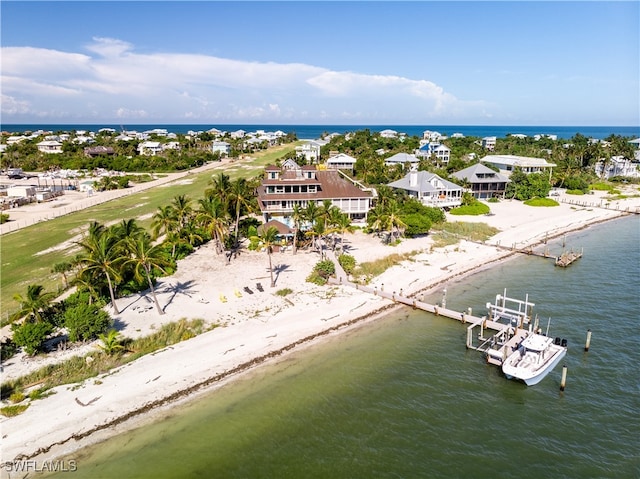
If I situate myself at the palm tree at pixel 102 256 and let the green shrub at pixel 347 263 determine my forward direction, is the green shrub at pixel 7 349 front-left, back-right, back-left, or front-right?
back-right

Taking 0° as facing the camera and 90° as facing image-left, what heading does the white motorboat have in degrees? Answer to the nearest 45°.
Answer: approximately 45°

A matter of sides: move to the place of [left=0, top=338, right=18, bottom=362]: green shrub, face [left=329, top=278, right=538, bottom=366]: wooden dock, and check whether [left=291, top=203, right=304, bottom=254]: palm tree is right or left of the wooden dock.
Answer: left

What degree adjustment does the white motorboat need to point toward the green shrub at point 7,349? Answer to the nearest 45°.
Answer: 0° — it already faces it

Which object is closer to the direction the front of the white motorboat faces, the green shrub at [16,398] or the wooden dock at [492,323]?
the green shrub

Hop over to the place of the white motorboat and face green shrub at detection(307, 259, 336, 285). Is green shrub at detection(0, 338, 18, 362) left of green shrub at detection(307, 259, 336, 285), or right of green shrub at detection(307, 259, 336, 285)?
left

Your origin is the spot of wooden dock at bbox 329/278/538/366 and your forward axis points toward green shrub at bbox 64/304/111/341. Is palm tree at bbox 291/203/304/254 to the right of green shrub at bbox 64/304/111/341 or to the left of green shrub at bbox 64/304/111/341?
right

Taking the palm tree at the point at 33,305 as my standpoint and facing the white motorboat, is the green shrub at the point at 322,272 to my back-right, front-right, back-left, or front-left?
front-left

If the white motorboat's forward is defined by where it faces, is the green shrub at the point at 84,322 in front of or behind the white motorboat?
in front

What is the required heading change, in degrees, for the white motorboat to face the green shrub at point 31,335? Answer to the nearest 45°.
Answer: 0° — it already faces it
